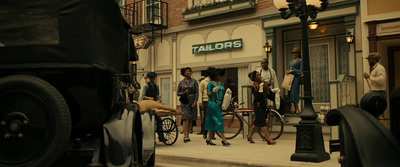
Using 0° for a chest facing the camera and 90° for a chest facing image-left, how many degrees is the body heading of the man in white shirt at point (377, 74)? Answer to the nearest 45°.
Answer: approximately 90°

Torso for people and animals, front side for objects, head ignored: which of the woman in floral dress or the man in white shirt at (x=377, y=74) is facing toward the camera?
the woman in floral dress

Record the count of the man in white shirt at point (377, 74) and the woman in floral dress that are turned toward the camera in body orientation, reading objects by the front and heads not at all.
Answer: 1

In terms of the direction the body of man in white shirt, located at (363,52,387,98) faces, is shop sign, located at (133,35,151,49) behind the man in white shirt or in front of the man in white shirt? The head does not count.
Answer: in front

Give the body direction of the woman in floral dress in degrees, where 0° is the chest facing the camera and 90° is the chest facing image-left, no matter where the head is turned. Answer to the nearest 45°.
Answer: approximately 0°

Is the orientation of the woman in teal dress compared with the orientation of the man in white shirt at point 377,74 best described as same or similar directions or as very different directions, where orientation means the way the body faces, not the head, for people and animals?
very different directions

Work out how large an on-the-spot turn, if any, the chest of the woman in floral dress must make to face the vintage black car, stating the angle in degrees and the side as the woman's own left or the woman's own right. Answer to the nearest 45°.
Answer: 0° — they already face it
